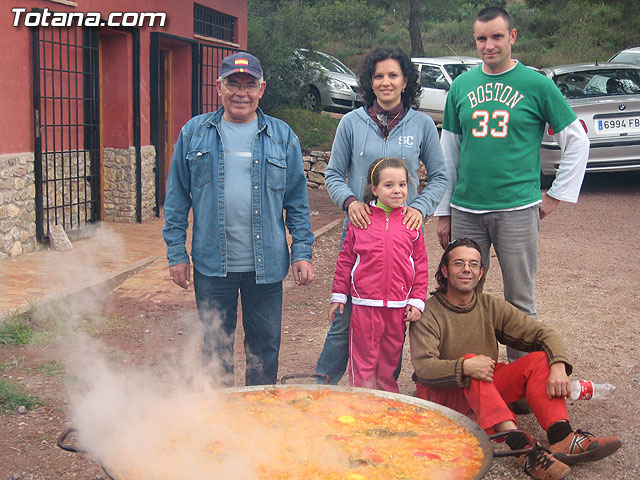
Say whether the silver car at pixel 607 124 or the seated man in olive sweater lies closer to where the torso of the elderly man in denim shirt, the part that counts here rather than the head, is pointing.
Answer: the seated man in olive sweater

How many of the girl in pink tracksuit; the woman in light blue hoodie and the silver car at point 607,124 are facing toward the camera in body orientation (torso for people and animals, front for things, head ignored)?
2

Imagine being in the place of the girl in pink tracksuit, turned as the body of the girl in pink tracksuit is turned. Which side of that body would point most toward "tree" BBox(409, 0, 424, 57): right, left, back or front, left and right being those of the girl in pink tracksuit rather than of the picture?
back

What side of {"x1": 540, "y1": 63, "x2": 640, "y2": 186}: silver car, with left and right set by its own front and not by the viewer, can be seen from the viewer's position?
back

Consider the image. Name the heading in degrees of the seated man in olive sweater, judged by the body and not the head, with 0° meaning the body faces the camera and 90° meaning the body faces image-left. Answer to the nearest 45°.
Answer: approximately 315°
